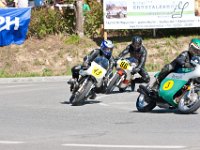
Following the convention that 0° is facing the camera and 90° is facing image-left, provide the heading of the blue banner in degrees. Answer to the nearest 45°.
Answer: approximately 0°

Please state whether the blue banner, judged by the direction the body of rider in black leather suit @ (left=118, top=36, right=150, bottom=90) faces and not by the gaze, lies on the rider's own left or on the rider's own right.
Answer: on the rider's own right

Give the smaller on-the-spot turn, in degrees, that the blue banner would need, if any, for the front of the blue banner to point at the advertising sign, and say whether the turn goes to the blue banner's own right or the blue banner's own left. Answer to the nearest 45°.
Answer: approximately 90° to the blue banner's own left

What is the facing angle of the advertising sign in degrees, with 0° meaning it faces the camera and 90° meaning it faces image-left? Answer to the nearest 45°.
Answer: approximately 0°

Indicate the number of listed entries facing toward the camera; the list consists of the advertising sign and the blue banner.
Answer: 2
